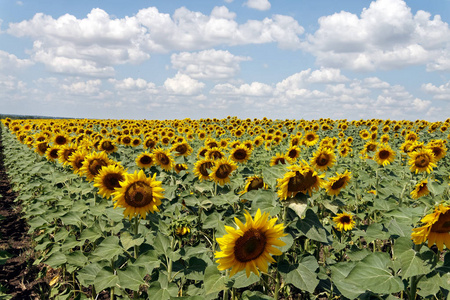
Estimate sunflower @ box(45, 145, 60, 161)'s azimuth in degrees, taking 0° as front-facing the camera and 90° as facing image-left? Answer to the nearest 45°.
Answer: approximately 0°

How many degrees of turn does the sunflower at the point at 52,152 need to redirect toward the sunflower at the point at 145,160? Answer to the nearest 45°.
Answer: approximately 45° to its left

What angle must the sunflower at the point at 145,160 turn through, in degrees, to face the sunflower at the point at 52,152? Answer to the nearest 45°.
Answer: approximately 135° to its right

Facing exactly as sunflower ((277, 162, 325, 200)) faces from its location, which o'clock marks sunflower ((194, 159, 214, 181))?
sunflower ((194, 159, 214, 181)) is roughly at 5 o'clock from sunflower ((277, 162, 325, 200)).

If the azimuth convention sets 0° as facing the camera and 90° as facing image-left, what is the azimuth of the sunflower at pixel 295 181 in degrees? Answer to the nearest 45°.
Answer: approximately 0°
